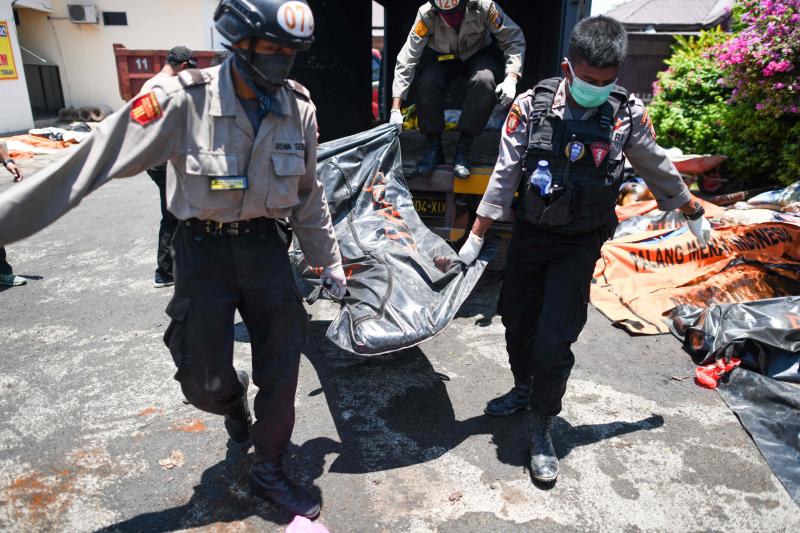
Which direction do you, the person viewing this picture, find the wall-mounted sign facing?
facing the viewer

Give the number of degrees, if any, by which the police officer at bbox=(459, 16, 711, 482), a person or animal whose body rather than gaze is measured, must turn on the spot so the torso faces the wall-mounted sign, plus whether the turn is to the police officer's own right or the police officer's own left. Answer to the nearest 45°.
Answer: approximately 135° to the police officer's own right

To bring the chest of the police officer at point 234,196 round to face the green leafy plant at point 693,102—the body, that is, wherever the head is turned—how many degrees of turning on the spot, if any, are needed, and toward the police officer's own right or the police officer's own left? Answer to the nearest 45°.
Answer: approximately 90° to the police officer's own left

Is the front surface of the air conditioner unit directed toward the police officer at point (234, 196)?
yes

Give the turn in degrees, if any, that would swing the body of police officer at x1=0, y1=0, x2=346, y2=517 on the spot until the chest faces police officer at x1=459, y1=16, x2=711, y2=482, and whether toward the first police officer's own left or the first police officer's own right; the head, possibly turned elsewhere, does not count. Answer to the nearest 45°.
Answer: approximately 45° to the first police officer's own left

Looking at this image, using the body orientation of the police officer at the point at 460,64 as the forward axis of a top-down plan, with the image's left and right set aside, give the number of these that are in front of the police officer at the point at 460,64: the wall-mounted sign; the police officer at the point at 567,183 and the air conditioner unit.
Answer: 1

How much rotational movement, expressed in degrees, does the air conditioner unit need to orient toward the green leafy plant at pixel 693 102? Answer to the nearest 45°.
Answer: approximately 45° to its left

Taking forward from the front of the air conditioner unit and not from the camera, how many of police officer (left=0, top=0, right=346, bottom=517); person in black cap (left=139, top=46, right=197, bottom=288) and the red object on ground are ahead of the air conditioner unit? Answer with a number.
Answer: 3

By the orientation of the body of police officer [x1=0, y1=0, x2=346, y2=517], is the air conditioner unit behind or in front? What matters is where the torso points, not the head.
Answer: behind

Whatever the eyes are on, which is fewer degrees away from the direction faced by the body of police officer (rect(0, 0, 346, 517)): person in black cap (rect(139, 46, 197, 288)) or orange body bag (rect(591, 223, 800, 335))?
the orange body bag

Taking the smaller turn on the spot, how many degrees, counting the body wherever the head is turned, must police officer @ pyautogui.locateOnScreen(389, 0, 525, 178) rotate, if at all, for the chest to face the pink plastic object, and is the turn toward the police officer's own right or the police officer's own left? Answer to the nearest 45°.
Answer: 0° — they already face it

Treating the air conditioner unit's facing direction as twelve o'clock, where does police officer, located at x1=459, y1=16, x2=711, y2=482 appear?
The police officer is roughly at 12 o'clock from the air conditioner unit.

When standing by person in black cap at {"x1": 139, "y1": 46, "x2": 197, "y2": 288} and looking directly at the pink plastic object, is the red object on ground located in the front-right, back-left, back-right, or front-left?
front-left

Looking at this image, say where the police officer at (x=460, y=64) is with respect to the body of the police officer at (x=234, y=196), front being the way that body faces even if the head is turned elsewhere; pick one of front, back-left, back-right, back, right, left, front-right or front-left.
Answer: left

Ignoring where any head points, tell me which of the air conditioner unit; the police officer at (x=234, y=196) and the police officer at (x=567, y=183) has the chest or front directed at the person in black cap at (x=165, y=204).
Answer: the air conditioner unit

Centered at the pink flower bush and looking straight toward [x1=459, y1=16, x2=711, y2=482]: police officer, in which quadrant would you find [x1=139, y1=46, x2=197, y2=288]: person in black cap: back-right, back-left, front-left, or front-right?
front-right

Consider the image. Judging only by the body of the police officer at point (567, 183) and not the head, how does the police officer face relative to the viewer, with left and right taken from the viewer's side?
facing the viewer
